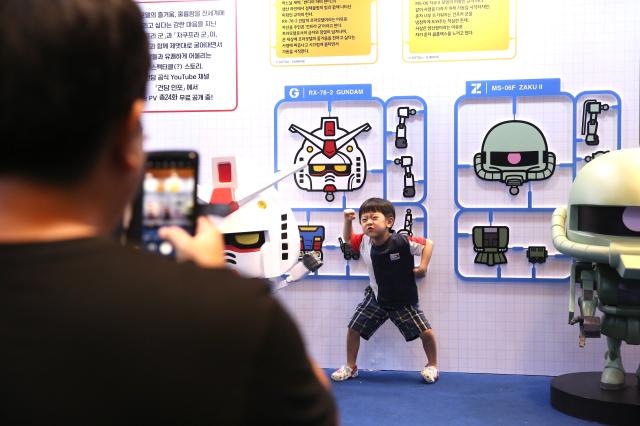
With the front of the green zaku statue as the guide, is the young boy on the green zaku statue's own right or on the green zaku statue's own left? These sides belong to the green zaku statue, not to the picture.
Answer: on the green zaku statue's own right

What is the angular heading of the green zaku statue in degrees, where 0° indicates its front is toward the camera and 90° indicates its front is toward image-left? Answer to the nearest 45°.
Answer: approximately 0°
